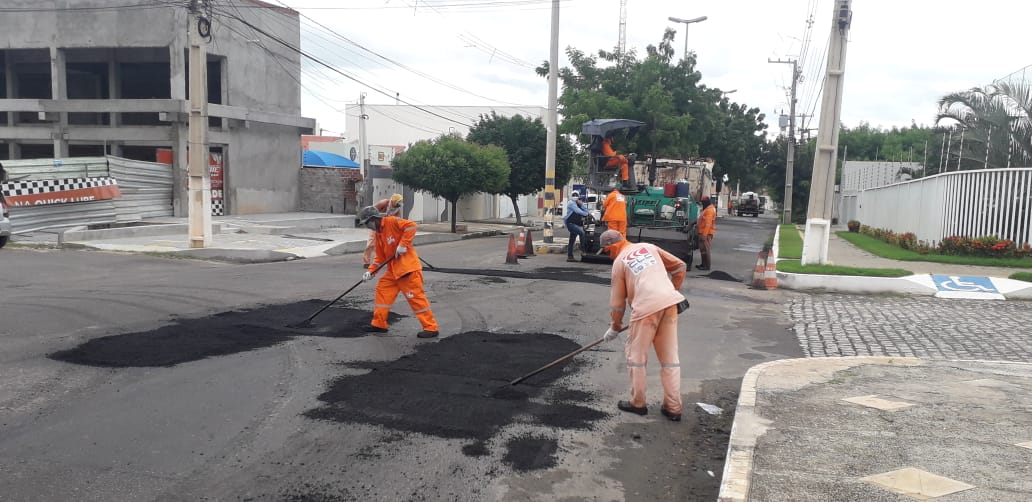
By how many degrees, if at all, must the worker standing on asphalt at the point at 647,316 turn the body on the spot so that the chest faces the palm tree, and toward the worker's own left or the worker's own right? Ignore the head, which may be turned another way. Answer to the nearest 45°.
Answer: approximately 90° to the worker's own right

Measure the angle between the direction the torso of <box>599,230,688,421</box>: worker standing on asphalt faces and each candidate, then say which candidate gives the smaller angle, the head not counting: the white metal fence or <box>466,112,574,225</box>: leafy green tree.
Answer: the leafy green tree

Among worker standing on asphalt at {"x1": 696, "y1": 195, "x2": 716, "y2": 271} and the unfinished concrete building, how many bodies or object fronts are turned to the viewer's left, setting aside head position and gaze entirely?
1

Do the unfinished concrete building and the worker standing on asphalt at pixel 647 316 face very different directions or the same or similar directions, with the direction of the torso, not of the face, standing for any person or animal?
very different directions

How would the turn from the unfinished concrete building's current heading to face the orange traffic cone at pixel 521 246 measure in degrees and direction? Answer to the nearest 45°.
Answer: approximately 45° to its left

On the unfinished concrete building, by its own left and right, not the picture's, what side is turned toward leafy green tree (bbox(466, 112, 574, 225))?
left

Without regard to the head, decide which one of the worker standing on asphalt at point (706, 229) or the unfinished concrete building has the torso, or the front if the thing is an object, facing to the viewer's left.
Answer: the worker standing on asphalt

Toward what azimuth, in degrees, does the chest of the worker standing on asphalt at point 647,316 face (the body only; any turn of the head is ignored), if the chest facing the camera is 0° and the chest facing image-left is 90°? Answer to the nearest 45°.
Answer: approximately 135°

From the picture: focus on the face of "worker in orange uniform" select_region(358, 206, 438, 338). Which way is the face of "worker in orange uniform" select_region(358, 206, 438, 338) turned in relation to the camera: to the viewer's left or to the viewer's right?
to the viewer's left

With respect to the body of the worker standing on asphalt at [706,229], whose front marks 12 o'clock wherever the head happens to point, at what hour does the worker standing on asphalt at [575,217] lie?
the worker standing on asphalt at [575,217] is roughly at 12 o'clock from the worker standing on asphalt at [706,229].

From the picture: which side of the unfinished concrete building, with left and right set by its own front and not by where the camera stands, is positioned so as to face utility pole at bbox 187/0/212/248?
front

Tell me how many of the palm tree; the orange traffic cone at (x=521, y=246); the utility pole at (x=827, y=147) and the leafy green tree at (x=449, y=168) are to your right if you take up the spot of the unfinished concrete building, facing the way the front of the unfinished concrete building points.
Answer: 0

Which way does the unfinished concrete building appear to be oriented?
toward the camera

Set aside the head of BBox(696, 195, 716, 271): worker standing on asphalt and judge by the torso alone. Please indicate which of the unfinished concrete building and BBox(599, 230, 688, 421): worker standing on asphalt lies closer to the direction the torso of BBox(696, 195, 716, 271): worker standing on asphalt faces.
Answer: the unfinished concrete building

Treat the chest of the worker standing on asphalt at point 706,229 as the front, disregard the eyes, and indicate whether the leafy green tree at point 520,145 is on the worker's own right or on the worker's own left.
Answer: on the worker's own right

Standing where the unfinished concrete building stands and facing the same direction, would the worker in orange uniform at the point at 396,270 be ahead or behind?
ahead

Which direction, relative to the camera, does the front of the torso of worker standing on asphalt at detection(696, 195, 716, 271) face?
to the viewer's left
